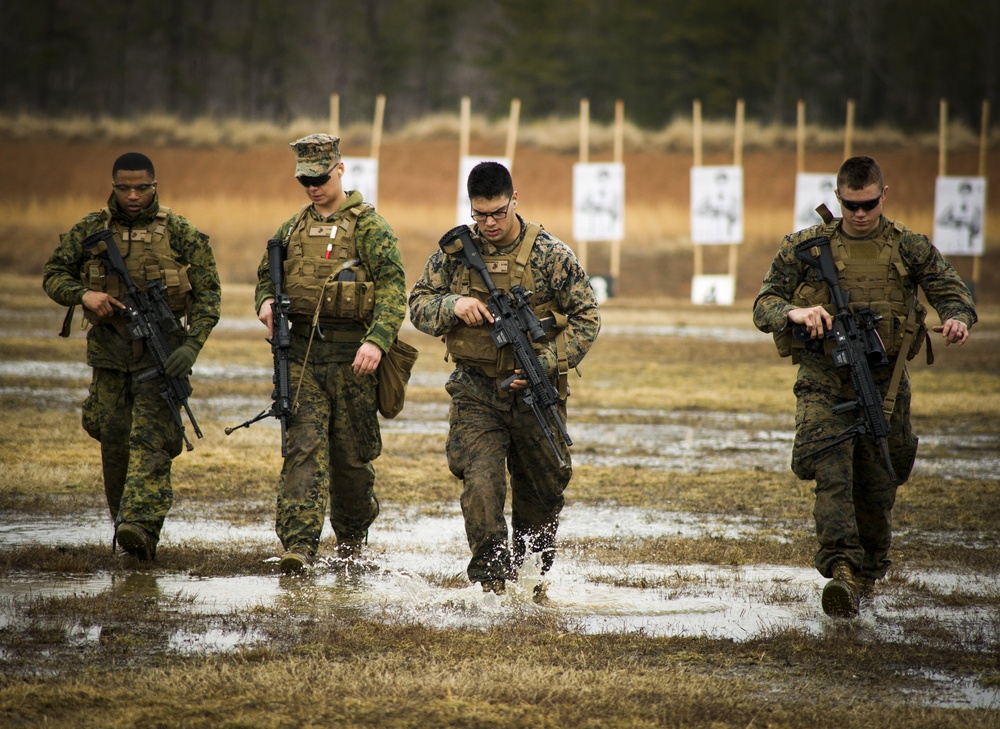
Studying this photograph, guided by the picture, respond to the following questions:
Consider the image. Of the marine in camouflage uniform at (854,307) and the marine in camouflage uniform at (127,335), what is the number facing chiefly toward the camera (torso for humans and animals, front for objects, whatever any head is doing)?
2

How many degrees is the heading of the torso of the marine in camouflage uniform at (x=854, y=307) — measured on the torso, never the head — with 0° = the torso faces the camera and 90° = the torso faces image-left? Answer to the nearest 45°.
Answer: approximately 0°

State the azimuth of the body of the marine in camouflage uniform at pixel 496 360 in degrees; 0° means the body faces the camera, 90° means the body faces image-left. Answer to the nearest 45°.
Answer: approximately 0°

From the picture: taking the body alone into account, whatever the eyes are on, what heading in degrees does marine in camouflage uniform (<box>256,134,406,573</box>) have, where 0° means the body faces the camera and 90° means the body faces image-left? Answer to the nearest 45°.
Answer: approximately 45°

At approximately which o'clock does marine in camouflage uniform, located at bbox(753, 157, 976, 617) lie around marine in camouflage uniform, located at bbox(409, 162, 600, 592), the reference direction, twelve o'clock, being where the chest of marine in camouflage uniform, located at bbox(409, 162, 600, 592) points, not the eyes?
marine in camouflage uniform, located at bbox(753, 157, 976, 617) is roughly at 9 o'clock from marine in camouflage uniform, located at bbox(409, 162, 600, 592).

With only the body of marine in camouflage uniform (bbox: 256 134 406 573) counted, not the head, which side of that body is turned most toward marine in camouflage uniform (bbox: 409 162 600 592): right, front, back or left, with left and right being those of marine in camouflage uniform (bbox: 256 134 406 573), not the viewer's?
left

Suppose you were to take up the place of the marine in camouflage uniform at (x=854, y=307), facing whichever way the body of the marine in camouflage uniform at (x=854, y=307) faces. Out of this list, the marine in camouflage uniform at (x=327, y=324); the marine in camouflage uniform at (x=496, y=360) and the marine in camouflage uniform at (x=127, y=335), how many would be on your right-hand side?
3

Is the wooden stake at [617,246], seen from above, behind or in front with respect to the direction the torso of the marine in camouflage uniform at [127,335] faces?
behind

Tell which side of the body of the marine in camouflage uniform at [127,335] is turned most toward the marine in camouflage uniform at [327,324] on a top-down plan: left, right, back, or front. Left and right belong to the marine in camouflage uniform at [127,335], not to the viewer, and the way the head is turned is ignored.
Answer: left
